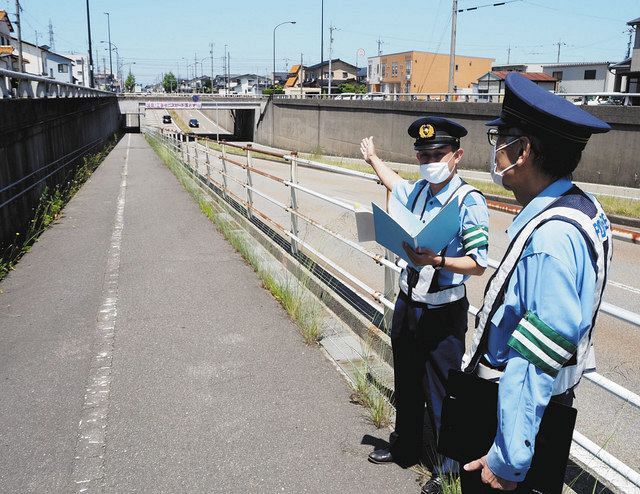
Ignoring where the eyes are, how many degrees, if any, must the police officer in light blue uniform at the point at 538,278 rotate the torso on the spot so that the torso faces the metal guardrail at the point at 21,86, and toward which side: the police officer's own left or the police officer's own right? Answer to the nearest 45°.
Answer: approximately 45° to the police officer's own right

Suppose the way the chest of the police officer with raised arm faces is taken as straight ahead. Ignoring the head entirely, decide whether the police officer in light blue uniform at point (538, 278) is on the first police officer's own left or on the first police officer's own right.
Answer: on the first police officer's own left

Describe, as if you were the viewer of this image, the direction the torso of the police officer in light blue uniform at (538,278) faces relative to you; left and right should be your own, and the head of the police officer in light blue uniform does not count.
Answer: facing to the left of the viewer

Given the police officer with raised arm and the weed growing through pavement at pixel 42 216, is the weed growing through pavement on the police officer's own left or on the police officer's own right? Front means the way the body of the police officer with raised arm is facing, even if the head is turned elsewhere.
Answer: on the police officer's own right

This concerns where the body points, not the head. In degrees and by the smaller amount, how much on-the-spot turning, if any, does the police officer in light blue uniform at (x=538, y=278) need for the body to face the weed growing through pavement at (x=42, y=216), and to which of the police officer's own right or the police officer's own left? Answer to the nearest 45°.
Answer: approximately 45° to the police officer's own right

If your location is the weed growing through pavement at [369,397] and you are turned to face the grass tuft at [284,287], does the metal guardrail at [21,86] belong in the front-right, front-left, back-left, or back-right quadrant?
front-left

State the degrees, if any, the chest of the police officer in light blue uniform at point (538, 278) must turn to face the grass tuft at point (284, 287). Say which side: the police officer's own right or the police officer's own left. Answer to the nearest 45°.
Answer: approximately 45° to the police officer's own right

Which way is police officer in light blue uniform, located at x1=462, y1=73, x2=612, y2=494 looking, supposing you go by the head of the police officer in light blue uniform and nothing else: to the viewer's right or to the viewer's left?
to the viewer's left
